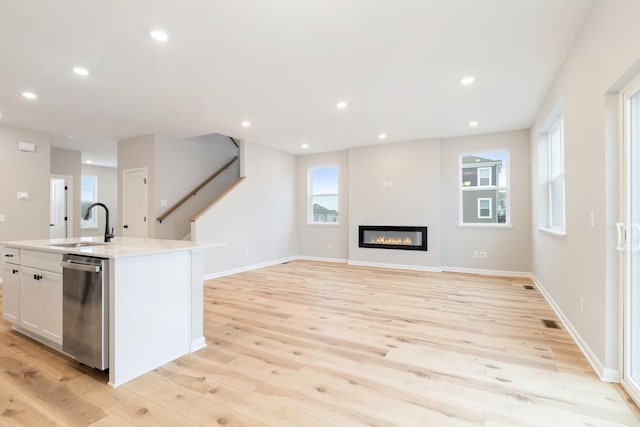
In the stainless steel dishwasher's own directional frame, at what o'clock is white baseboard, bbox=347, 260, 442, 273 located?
The white baseboard is roughly at 7 o'clock from the stainless steel dishwasher.

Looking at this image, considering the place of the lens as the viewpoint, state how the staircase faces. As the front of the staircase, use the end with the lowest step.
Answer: facing the viewer and to the left of the viewer

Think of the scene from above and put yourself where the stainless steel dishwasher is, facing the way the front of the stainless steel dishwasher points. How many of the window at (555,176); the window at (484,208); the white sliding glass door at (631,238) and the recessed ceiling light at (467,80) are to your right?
0

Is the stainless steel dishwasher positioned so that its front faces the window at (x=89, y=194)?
no

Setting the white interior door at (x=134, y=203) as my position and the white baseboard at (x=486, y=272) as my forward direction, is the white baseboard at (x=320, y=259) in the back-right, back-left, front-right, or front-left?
front-left

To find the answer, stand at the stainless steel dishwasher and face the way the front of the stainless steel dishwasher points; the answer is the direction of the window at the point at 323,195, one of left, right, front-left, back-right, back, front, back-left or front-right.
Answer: back

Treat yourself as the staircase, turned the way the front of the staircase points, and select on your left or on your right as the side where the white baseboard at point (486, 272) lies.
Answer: on your left

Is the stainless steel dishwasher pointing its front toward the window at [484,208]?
no

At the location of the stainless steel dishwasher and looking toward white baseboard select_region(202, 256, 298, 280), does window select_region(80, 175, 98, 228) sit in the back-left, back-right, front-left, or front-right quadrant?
front-left

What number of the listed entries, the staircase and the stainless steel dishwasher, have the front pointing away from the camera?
0

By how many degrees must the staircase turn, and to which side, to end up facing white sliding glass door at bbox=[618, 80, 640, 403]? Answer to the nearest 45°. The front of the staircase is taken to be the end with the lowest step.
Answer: approximately 90° to its left

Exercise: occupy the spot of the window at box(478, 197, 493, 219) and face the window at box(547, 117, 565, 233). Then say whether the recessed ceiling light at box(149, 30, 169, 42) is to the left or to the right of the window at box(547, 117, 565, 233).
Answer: right

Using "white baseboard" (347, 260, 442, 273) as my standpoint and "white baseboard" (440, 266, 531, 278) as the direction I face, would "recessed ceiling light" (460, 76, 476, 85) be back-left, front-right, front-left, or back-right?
front-right

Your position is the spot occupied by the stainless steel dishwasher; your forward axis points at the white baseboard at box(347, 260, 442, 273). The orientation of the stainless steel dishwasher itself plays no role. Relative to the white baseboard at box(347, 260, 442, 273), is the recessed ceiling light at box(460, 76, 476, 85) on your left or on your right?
right

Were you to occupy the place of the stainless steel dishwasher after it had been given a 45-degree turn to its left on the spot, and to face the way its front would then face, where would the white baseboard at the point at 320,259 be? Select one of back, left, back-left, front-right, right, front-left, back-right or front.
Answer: back-left

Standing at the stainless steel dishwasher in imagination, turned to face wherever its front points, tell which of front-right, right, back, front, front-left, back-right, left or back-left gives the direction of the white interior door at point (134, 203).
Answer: back-right
